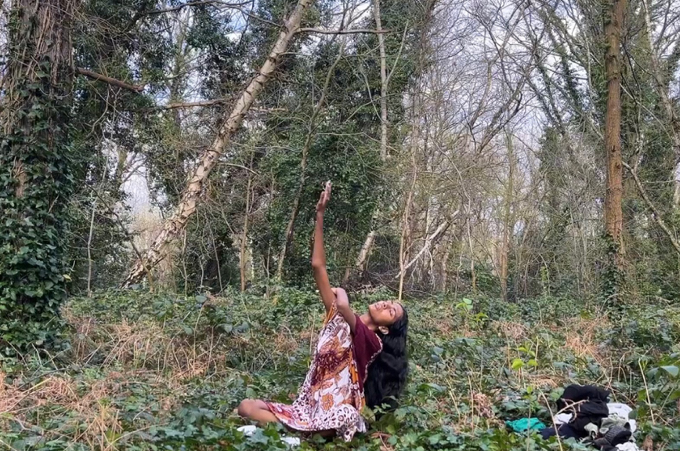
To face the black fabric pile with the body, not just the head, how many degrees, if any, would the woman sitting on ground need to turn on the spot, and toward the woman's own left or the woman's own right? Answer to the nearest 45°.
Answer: approximately 180°

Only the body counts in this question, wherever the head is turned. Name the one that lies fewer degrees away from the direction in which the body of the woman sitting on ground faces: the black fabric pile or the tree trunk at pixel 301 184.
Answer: the tree trunk

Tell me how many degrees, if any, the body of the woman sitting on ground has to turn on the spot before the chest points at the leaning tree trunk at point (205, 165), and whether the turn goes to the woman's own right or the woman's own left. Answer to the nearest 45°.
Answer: approximately 90° to the woman's own right

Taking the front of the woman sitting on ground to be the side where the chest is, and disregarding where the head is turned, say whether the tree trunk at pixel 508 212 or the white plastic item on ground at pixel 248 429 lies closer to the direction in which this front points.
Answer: the white plastic item on ground

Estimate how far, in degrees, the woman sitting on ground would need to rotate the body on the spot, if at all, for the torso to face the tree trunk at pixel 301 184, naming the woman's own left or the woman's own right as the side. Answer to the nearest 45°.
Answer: approximately 90° to the woman's own right

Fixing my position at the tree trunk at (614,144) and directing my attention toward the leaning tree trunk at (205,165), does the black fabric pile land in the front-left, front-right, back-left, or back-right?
front-left

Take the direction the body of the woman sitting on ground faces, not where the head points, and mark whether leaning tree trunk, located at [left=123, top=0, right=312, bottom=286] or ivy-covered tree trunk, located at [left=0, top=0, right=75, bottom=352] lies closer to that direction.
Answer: the ivy-covered tree trunk

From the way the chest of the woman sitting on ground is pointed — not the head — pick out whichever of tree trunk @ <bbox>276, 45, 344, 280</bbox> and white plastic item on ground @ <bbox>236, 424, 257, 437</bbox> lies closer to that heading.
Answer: the white plastic item on ground

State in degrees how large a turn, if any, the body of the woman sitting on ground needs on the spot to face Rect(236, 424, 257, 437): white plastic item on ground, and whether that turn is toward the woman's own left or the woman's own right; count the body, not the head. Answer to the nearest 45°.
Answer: approximately 45° to the woman's own left

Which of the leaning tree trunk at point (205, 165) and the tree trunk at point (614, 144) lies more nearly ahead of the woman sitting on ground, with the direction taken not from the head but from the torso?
the leaning tree trunk

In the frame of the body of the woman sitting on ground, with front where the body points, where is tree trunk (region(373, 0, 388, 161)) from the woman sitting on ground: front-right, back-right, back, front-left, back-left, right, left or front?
right

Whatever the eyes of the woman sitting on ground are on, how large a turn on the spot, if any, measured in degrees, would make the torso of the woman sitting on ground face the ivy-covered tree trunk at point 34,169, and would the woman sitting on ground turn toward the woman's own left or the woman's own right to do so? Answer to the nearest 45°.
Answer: approximately 45° to the woman's own right

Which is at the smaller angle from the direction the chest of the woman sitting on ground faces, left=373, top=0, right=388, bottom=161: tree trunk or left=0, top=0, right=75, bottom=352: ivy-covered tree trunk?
the ivy-covered tree trunk

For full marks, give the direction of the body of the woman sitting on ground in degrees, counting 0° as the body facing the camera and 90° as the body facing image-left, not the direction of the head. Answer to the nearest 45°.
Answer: approximately 90°
